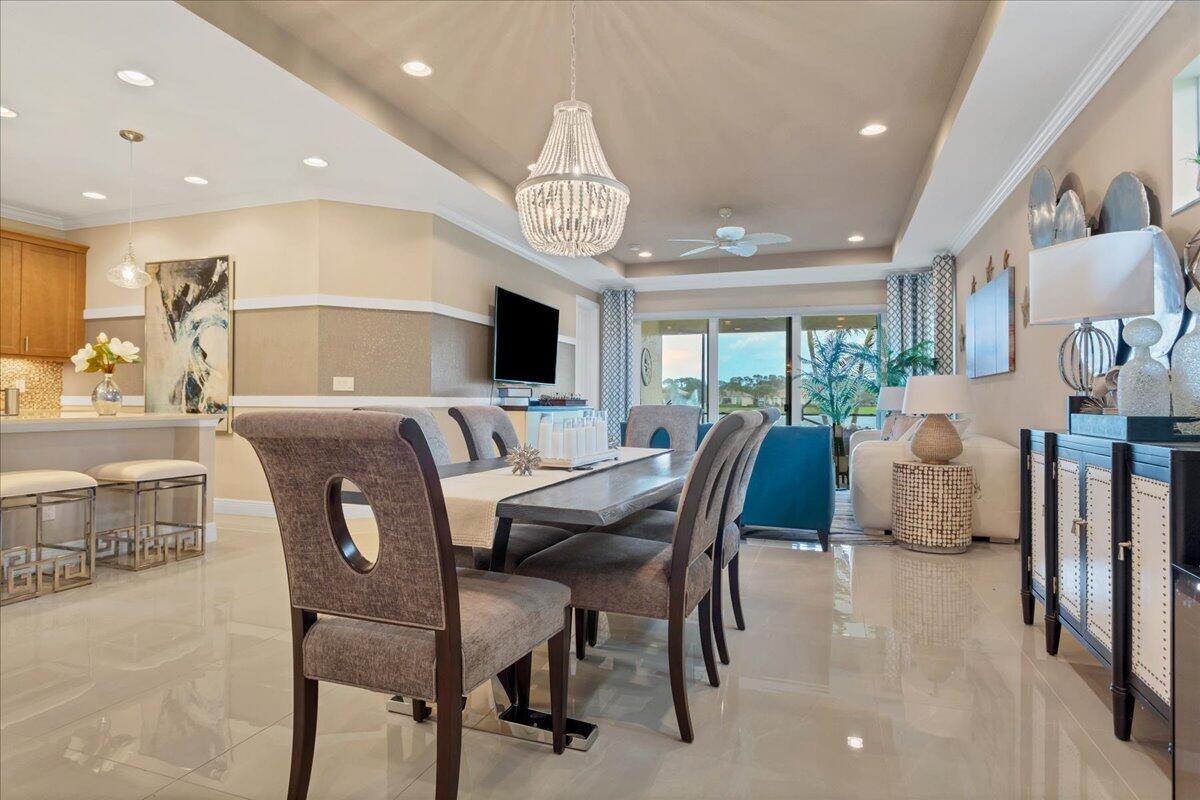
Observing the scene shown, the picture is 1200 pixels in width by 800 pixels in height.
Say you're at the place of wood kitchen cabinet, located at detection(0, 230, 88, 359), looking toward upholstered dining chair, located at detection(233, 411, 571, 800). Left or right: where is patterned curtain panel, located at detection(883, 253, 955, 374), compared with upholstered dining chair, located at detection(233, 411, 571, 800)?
left

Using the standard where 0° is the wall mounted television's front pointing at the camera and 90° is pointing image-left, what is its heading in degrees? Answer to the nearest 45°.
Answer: approximately 315°

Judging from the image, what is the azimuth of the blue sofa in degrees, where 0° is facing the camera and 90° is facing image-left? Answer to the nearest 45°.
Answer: approximately 180°

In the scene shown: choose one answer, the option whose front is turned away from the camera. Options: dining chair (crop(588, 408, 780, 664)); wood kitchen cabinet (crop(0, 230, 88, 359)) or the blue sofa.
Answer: the blue sofa

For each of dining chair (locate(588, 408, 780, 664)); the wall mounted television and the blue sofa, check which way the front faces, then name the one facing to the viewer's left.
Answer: the dining chair

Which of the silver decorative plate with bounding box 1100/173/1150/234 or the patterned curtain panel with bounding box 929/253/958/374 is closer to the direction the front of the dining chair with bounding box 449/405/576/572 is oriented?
the silver decorative plate

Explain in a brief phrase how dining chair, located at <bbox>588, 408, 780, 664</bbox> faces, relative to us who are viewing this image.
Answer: facing to the left of the viewer

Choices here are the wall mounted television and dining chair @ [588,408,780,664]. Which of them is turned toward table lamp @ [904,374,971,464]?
the wall mounted television

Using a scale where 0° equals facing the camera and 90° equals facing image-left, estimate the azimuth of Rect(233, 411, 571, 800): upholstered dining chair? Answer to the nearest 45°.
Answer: approximately 225°

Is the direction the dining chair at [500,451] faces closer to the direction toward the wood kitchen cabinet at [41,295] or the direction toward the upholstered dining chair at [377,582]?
the upholstered dining chair

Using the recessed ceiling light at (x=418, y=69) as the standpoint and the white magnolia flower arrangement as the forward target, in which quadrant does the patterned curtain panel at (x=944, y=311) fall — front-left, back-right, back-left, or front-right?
back-right

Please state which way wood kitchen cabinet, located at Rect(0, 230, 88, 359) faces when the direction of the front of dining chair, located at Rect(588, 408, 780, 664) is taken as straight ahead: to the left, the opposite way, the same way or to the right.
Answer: the opposite way
